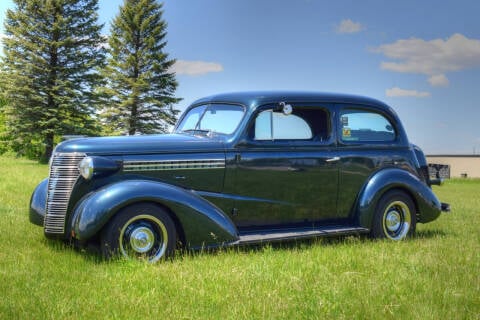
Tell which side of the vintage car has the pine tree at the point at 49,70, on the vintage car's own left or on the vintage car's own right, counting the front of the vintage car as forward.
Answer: on the vintage car's own right

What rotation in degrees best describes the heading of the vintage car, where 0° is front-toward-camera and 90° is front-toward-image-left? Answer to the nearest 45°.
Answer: approximately 45°
